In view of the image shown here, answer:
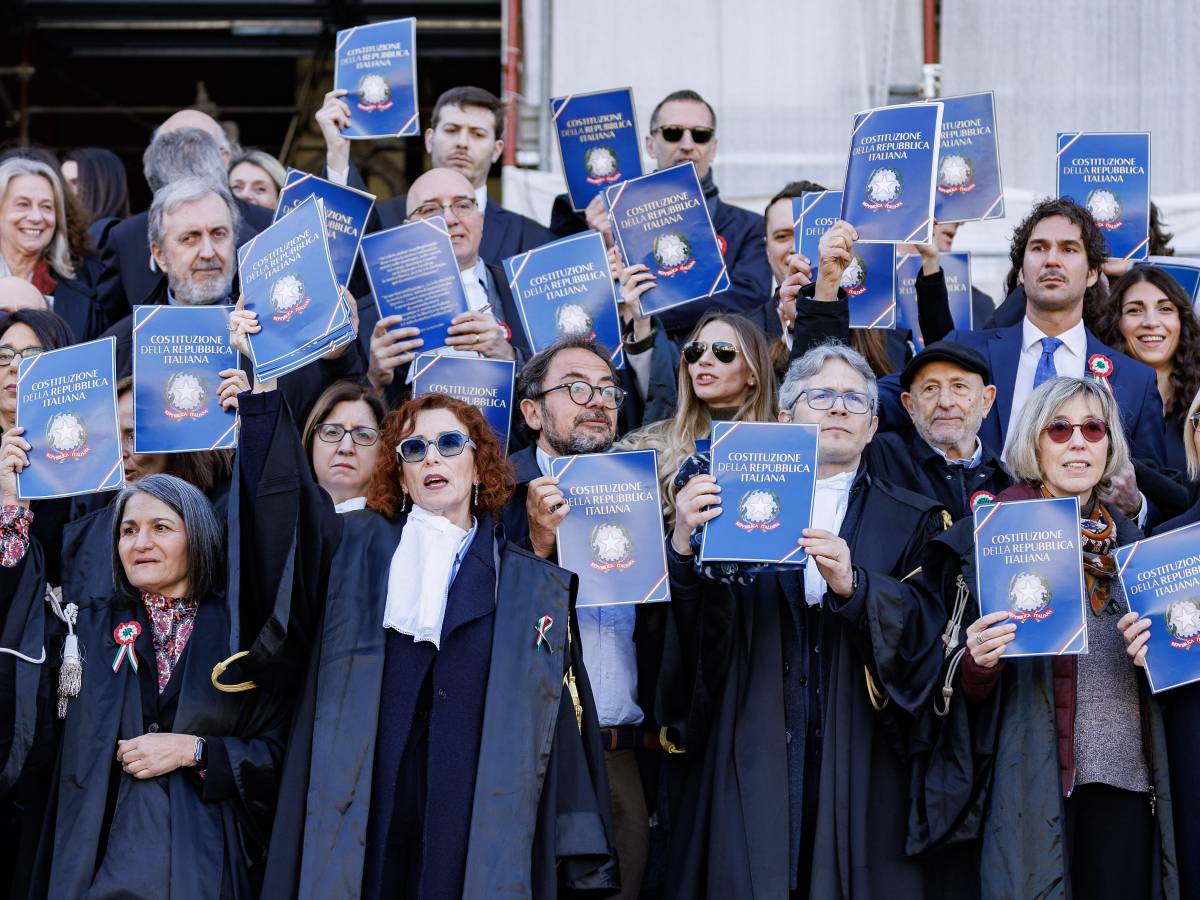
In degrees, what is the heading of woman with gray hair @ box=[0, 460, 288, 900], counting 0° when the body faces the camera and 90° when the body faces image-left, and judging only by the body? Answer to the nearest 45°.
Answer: approximately 45°

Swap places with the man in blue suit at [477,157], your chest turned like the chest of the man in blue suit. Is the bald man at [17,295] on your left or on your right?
on your right

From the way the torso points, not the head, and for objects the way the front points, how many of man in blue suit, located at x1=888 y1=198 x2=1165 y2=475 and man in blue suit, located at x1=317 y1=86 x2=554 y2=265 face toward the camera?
2

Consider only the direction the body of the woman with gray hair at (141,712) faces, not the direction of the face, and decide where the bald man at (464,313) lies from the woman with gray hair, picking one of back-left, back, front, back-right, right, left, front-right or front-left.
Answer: back

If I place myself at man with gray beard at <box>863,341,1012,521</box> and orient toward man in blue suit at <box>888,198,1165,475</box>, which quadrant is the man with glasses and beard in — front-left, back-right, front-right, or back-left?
back-left
